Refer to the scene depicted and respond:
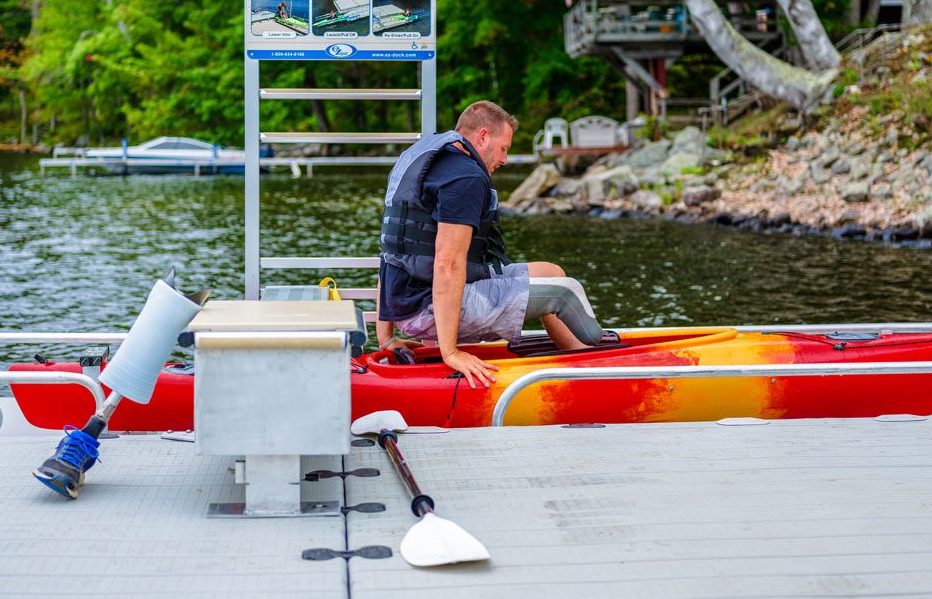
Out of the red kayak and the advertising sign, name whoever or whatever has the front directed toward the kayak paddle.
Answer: the advertising sign

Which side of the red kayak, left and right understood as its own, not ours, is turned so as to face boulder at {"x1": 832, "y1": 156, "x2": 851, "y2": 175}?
left

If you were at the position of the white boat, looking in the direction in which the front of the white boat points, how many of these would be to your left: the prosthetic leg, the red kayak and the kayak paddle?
3

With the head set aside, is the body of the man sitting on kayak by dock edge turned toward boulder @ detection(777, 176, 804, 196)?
no

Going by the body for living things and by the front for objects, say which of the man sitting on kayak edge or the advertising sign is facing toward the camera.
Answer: the advertising sign

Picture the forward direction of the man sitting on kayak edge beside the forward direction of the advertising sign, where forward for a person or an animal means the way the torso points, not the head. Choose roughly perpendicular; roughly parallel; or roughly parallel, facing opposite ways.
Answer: roughly perpendicular

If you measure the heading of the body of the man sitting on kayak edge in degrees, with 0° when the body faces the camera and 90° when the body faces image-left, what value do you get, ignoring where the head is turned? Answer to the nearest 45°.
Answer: approximately 270°

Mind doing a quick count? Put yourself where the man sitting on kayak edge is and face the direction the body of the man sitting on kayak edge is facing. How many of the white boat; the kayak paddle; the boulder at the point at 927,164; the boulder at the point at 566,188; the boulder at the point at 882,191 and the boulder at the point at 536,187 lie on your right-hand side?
1

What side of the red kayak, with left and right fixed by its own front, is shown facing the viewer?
right

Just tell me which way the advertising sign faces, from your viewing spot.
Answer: facing the viewer

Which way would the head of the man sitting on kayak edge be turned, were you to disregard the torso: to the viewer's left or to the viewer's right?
to the viewer's right

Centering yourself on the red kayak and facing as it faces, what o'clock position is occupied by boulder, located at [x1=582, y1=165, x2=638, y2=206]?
The boulder is roughly at 9 o'clock from the red kayak.

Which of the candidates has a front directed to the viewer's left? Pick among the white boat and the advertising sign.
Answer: the white boat

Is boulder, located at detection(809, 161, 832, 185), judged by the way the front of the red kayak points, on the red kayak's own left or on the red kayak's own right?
on the red kayak's own left

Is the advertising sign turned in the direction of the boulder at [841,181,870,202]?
no

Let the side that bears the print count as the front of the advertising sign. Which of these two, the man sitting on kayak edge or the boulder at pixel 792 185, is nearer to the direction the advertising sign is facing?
the man sitting on kayak edge

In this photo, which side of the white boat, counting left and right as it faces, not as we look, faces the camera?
left

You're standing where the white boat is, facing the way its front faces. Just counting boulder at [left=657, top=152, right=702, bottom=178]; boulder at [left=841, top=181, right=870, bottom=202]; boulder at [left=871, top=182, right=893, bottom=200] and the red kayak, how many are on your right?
0

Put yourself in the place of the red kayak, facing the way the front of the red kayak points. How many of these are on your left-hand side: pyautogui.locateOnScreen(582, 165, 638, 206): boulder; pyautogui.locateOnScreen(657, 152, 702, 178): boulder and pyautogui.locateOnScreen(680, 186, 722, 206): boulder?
3
